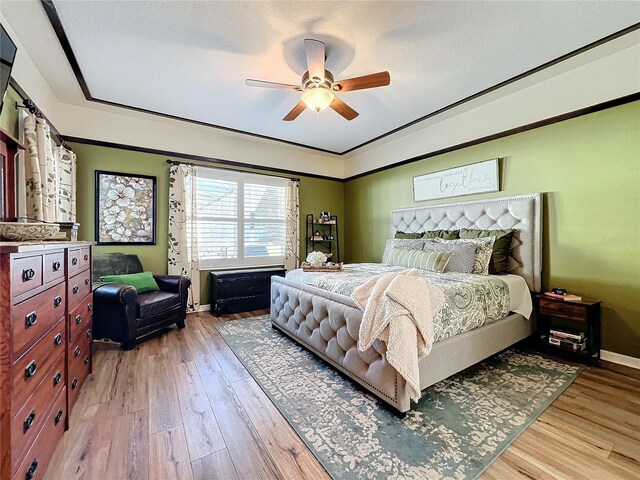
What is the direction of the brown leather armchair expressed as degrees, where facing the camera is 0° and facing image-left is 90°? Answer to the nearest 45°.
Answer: approximately 315°

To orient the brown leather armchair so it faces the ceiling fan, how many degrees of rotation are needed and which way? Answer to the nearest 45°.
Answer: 0° — it already faces it

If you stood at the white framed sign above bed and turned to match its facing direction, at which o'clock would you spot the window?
The window is roughly at 1 o'clock from the white framed sign above bed.

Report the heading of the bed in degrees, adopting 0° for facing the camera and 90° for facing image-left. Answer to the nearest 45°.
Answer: approximately 45°

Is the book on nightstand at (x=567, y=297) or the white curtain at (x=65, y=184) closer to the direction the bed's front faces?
the white curtain

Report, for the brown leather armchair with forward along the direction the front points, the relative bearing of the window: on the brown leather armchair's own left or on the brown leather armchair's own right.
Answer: on the brown leather armchair's own left
